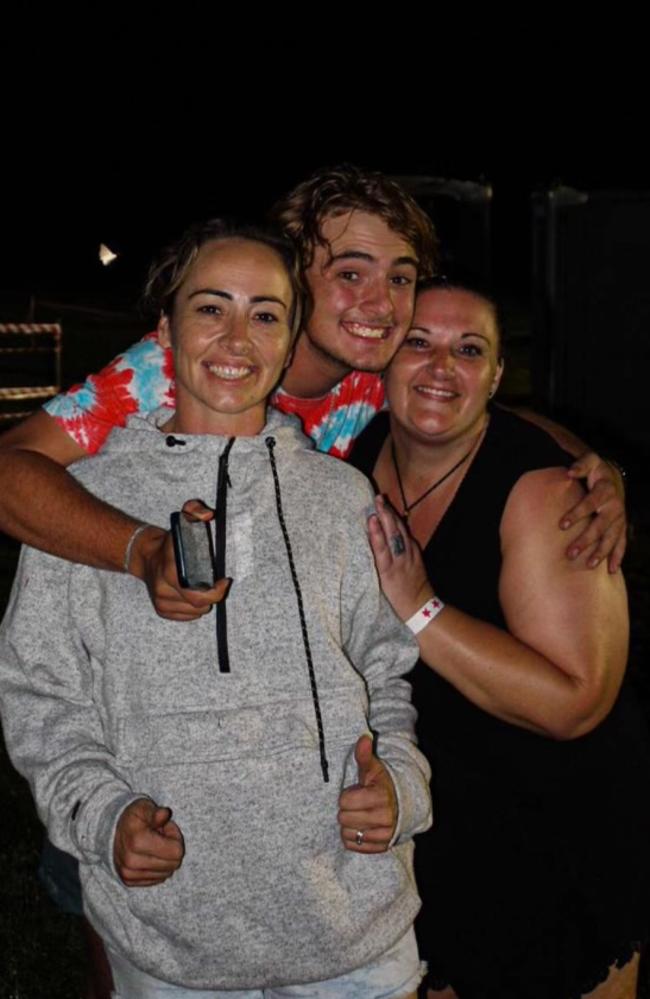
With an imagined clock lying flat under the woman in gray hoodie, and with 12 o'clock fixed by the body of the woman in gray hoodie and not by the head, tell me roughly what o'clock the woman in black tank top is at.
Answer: The woman in black tank top is roughly at 8 o'clock from the woman in gray hoodie.

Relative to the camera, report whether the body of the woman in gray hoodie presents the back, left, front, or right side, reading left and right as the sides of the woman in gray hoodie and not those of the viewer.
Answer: front

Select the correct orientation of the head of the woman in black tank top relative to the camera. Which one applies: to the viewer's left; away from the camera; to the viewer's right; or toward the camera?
toward the camera

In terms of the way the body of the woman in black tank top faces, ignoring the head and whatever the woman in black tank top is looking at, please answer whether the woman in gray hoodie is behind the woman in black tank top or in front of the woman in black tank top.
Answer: in front

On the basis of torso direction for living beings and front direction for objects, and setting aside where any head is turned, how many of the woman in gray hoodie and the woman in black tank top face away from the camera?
0

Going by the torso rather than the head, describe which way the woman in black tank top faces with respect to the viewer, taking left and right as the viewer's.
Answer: facing the viewer and to the left of the viewer

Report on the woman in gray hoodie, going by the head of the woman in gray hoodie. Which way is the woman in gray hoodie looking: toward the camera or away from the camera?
toward the camera
